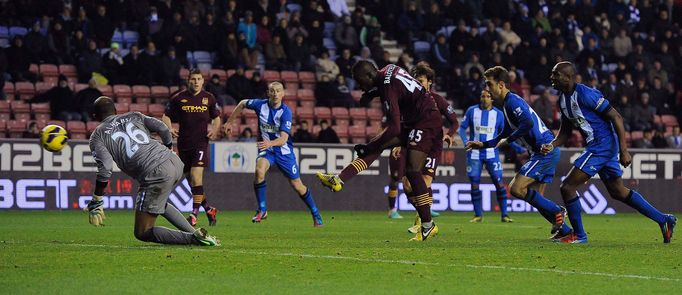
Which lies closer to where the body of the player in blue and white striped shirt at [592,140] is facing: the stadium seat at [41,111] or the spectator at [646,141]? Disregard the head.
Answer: the stadium seat

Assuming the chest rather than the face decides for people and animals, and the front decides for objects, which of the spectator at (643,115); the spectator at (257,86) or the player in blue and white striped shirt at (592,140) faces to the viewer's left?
the player in blue and white striped shirt

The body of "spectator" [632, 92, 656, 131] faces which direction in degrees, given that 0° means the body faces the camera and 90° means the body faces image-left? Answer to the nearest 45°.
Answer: approximately 0°

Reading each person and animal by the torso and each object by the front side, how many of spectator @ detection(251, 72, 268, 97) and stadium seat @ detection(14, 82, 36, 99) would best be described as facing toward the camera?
2

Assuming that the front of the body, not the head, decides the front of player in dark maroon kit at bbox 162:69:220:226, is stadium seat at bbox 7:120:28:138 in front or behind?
behind

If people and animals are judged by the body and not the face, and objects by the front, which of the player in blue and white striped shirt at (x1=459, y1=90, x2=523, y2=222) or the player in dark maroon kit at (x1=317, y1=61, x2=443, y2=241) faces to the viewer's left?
the player in dark maroon kit
